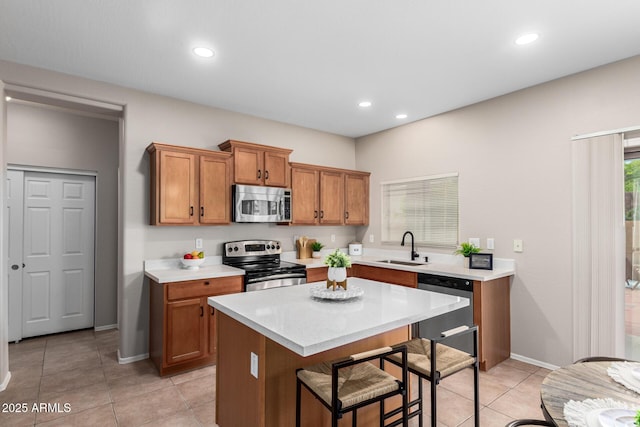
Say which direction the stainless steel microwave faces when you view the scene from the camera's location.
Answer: facing the viewer and to the right of the viewer

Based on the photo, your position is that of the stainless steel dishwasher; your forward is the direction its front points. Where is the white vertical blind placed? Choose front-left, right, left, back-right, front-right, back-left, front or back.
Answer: back-left

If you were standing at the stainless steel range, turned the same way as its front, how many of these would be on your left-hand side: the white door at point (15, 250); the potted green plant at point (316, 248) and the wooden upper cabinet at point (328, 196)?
2

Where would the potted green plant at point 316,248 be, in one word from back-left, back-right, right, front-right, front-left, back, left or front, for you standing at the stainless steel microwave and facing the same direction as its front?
left

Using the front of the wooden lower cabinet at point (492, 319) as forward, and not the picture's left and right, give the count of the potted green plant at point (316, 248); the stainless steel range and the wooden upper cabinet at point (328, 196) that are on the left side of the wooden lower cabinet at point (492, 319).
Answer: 0

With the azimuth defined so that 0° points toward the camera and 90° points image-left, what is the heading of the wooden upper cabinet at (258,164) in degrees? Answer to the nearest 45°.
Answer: approximately 315°

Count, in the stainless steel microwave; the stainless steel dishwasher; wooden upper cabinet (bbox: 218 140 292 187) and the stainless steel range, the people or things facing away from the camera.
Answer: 0

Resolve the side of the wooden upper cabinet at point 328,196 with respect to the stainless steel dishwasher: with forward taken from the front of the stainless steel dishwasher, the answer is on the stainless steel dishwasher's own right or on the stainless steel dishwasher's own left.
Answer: on the stainless steel dishwasher's own right

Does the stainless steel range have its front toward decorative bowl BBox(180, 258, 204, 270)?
no

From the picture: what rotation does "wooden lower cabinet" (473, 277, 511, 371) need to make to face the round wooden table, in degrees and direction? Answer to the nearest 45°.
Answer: approximately 45° to its left

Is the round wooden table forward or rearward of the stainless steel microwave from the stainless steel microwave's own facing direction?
forward

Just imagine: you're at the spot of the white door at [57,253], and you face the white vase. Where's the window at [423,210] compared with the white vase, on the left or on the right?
left

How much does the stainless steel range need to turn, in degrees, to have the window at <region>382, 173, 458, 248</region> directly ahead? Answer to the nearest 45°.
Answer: approximately 45° to its left

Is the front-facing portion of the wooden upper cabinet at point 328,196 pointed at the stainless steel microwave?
no

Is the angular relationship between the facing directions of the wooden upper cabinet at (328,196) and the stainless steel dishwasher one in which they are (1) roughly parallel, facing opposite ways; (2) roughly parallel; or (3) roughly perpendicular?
roughly perpendicular

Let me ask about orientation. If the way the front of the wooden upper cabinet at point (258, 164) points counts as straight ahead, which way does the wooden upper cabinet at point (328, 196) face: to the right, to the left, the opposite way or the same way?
the same way

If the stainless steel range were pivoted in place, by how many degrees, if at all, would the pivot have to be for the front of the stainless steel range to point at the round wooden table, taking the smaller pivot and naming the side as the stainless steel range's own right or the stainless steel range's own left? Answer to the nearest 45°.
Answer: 0° — it already faces it

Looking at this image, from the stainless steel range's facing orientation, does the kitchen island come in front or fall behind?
in front
